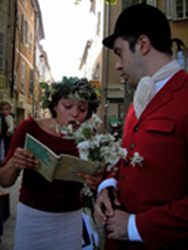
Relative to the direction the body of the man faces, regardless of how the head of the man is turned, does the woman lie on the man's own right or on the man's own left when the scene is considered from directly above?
on the man's own right

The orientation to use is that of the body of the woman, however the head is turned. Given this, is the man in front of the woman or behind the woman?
in front

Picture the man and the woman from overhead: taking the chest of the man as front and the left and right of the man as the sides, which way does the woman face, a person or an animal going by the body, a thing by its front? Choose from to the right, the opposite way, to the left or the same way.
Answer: to the left

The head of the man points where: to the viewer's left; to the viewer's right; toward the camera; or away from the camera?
to the viewer's left

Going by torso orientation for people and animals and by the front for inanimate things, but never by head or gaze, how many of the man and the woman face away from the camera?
0
